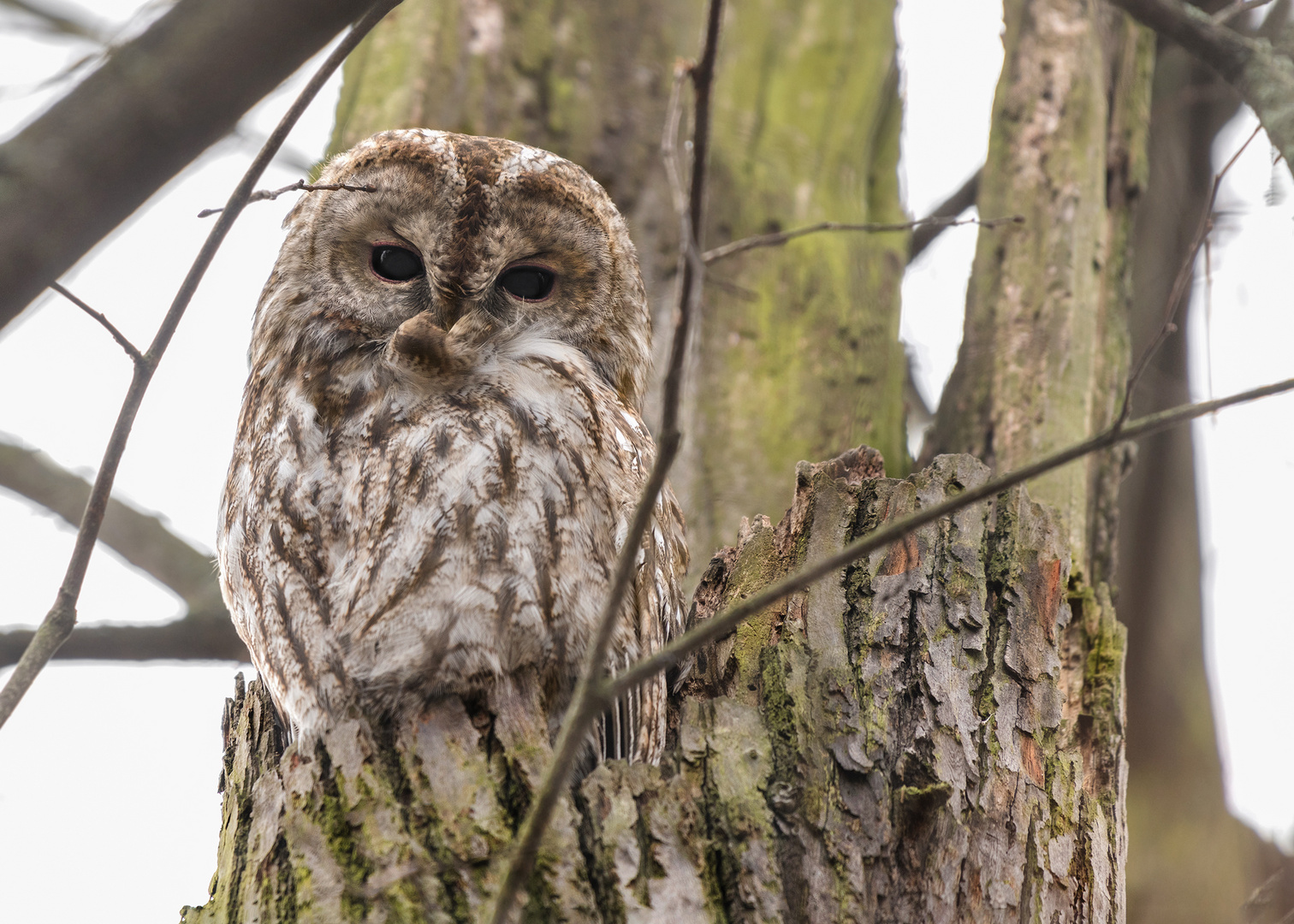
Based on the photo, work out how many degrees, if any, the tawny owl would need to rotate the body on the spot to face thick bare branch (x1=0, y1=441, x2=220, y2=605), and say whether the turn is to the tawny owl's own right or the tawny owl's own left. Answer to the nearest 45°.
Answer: approximately 135° to the tawny owl's own right

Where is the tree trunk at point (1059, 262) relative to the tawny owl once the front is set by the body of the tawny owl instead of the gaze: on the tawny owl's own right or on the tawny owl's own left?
on the tawny owl's own left

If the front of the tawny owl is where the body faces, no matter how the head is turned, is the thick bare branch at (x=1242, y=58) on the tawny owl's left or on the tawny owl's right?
on the tawny owl's left

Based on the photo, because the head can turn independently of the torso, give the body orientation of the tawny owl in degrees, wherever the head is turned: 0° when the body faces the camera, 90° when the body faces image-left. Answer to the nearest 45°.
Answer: approximately 0°

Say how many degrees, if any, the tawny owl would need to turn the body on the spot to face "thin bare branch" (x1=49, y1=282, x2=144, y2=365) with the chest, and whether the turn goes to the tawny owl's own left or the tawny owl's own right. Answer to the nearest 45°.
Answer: approximately 45° to the tawny owl's own right

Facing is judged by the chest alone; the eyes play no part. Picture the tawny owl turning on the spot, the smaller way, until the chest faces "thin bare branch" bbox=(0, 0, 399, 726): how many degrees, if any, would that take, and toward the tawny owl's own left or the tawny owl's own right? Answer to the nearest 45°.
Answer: approximately 45° to the tawny owl's own right
